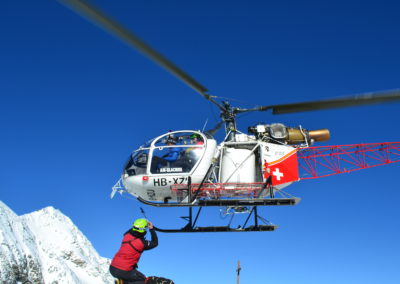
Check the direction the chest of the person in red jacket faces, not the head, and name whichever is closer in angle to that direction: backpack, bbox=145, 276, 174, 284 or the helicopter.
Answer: the helicopter

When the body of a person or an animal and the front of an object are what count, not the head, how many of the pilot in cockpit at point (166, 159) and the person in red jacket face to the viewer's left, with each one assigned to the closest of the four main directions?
1

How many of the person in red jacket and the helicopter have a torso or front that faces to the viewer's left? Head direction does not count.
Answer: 1

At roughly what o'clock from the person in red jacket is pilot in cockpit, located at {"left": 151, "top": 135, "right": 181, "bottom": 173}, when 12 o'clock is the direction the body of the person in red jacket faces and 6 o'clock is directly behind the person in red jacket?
The pilot in cockpit is roughly at 11 o'clock from the person in red jacket.

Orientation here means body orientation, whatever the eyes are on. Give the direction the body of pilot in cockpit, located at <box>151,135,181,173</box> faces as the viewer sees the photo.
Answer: to the viewer's left

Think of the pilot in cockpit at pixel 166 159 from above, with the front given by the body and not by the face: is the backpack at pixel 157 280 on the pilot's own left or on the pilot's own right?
on the pilot's own left

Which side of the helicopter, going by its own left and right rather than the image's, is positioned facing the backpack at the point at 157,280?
left

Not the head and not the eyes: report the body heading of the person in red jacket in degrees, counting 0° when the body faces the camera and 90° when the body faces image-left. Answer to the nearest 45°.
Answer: approximately 225°

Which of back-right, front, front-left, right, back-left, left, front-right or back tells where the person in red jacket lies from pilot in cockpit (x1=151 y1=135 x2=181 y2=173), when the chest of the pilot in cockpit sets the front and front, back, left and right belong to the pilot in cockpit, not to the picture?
left

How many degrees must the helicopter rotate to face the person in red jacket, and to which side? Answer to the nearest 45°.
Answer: approximately 90° to its left

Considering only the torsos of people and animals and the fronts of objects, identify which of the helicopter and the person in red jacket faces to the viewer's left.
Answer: the helicopter

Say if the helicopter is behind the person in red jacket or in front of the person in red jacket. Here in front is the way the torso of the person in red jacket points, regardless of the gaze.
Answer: in front

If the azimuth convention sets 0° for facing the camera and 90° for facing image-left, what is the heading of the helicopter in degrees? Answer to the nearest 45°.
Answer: approximately 90°
